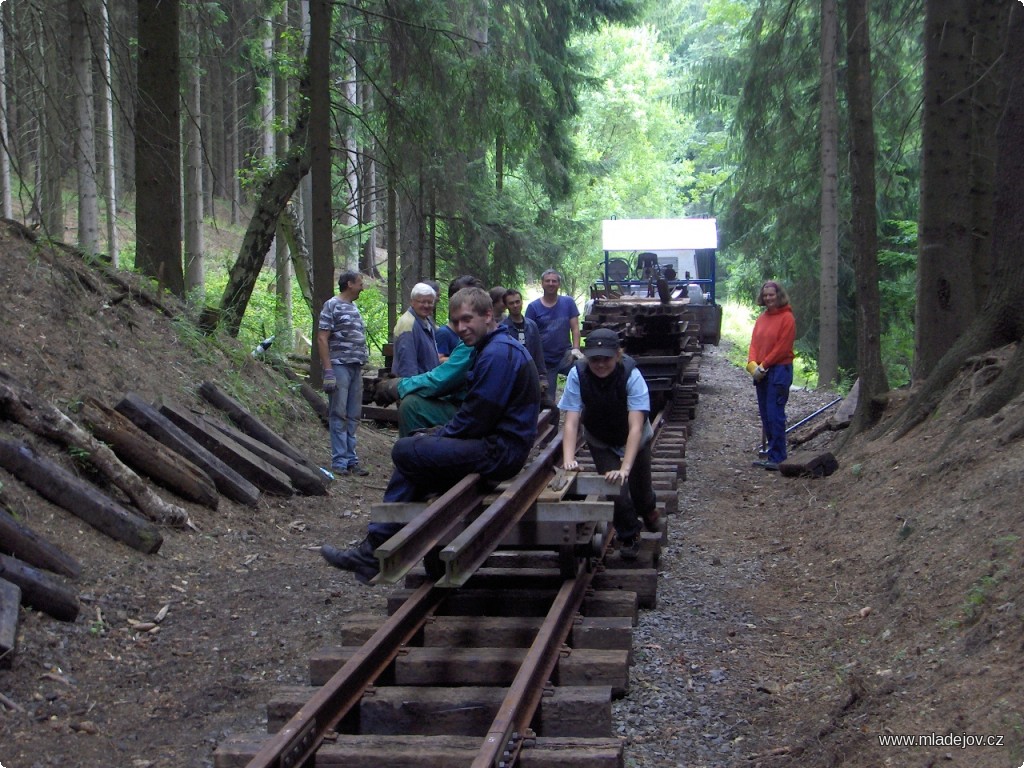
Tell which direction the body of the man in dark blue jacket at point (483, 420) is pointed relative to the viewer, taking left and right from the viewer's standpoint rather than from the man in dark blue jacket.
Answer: facing to the left of the viewer

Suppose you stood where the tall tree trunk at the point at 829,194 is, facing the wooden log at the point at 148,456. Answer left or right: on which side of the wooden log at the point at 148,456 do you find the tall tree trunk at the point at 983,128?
left

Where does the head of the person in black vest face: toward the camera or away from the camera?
toward the camera

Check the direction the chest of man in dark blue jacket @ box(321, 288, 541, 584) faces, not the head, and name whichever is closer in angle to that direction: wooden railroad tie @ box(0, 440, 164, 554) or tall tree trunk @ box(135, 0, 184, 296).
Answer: the wooden railroad tie

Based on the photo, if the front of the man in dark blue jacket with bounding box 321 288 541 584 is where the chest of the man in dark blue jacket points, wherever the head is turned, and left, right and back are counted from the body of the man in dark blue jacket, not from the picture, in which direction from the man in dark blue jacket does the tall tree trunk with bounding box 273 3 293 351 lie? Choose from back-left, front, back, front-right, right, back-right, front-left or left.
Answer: right

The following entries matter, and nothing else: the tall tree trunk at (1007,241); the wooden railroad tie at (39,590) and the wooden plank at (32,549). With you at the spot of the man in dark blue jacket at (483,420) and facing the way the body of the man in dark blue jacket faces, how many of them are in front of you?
2

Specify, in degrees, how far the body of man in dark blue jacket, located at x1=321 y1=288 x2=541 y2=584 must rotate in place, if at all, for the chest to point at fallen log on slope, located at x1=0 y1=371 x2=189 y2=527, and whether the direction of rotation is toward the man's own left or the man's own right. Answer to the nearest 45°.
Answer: approximately 45° to the man's own right

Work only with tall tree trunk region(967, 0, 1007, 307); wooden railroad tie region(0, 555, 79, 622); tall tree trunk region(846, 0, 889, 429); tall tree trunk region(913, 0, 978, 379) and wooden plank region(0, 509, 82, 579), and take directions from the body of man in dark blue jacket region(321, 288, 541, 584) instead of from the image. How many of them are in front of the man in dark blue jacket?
2

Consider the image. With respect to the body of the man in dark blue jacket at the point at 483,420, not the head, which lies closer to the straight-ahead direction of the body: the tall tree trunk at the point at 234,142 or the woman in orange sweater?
the tall tree trunk

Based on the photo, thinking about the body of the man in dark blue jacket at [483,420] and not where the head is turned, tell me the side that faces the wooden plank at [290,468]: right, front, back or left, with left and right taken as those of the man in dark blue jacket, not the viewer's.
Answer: right

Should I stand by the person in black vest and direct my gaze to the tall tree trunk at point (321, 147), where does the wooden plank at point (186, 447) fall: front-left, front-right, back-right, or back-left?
front-left

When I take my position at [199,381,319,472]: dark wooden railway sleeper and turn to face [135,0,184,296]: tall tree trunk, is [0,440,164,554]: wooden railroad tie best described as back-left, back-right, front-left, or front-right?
back-left
